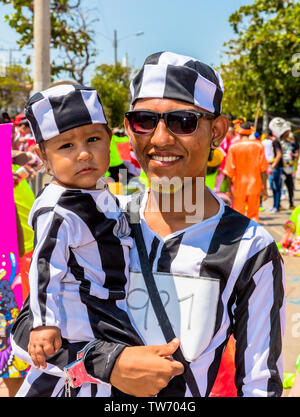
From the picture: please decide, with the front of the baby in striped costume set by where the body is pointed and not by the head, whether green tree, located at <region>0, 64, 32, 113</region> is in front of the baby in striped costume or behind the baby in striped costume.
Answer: behind

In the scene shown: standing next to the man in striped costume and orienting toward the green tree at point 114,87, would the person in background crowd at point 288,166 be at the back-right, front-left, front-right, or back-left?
front-right

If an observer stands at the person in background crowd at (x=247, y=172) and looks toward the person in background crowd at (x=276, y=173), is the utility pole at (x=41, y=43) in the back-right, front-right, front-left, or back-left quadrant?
back-left

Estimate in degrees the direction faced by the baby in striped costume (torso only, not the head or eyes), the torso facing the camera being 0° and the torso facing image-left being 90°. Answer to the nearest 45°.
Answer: approximately 315°

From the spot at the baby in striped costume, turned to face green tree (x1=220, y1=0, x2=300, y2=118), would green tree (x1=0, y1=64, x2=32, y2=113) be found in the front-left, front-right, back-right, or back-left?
front-left
